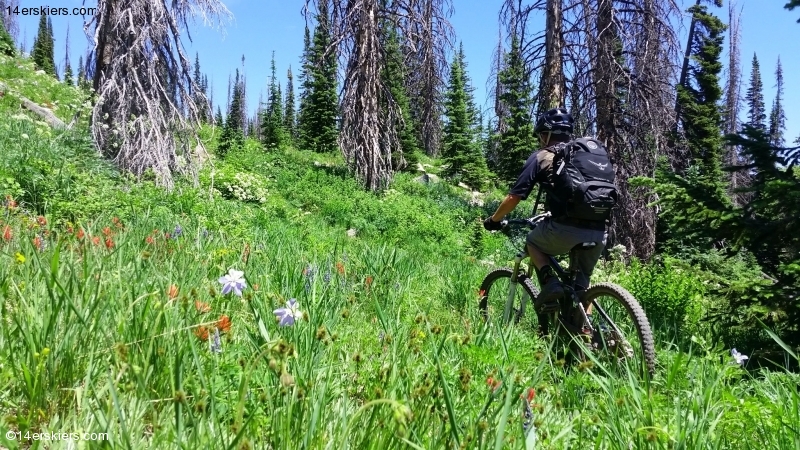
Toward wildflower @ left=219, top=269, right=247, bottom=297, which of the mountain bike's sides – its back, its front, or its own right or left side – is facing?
left

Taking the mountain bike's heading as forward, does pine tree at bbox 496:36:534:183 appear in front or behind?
in front

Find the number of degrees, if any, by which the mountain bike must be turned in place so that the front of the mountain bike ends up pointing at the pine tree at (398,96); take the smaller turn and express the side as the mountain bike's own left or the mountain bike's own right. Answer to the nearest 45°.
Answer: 0° — it already faces it

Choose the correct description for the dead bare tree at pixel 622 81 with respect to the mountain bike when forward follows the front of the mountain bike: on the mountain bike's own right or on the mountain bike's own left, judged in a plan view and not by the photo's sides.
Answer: on the mountain bike's own right

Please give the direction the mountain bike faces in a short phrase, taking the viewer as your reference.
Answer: facing away from the viewer and to the left of the viewer

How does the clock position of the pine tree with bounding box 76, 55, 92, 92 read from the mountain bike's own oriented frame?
The pine tree is roughly at 11 o'clock from the mountain bike.

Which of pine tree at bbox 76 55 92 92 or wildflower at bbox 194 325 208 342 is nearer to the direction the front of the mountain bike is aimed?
the pine tree

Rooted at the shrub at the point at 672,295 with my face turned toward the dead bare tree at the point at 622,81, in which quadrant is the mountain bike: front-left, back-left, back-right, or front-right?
back-left

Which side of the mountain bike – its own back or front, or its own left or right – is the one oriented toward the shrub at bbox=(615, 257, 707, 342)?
right
